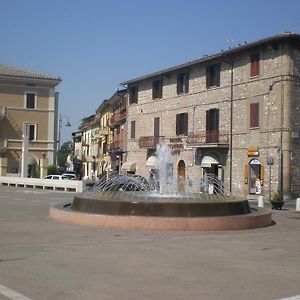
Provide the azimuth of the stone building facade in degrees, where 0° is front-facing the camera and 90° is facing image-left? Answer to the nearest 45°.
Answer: approximately 45°

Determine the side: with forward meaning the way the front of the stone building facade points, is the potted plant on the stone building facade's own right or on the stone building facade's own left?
on the stone building facade's own left

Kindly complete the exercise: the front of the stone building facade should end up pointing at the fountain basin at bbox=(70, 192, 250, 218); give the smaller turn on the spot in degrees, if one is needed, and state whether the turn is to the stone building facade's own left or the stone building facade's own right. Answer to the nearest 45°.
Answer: approximately 45° to the stone building facade's own left
